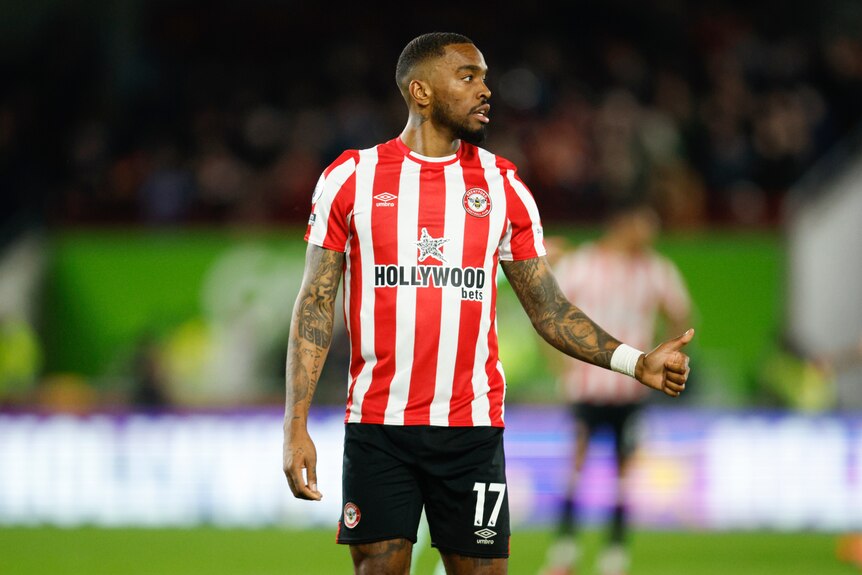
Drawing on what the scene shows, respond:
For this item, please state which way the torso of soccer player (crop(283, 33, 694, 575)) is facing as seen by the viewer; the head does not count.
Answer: toward the camera

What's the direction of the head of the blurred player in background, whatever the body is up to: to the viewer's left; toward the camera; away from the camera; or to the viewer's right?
toward the camera

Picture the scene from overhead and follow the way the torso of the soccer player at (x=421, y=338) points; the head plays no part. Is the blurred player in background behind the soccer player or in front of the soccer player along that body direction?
behind

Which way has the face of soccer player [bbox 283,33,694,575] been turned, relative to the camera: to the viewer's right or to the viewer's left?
to the viewer's right
